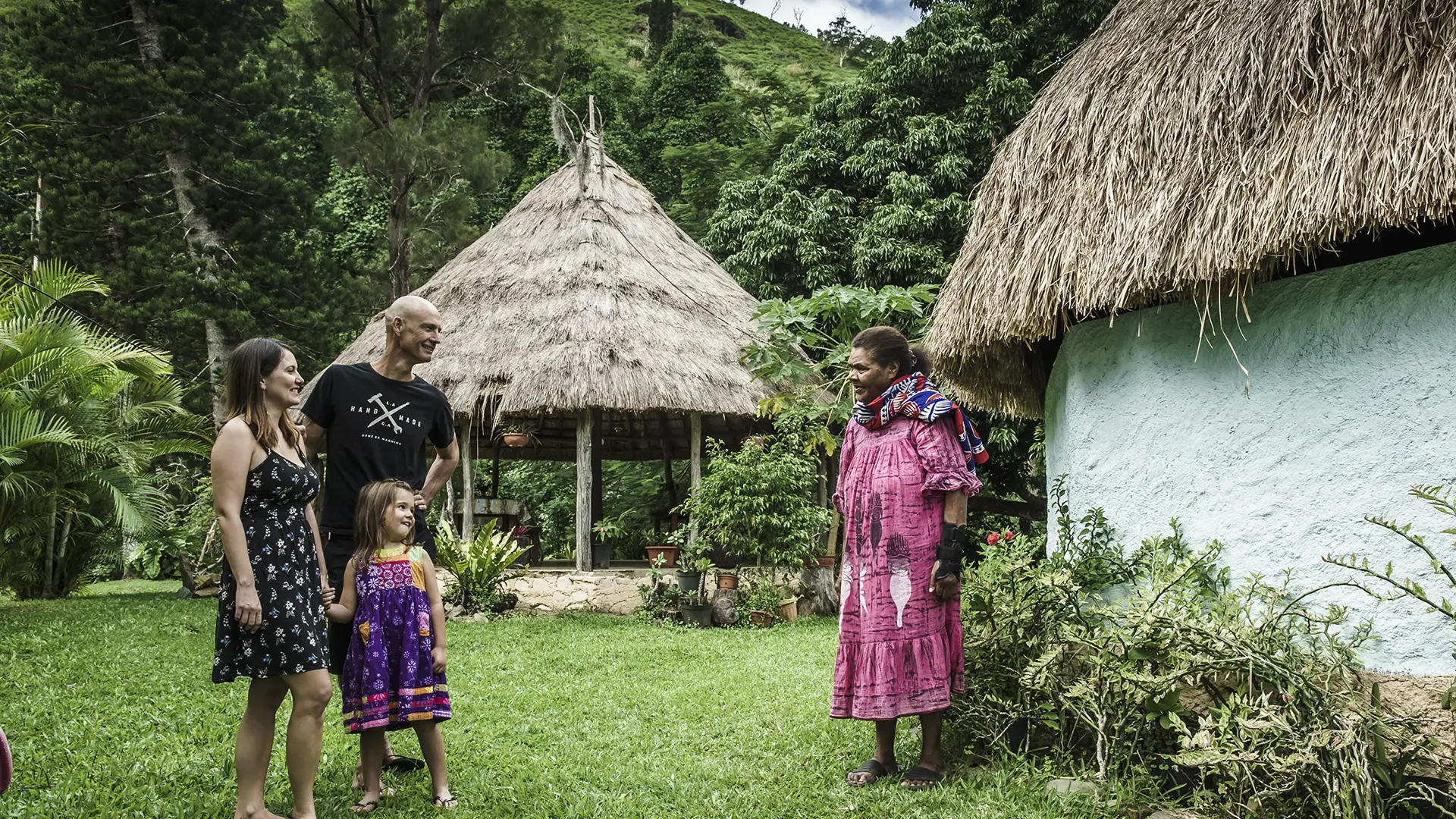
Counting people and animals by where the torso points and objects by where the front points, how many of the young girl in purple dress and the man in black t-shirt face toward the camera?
2

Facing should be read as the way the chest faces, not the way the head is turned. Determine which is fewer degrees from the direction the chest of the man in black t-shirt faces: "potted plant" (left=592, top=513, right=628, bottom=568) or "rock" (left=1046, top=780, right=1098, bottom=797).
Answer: the rock

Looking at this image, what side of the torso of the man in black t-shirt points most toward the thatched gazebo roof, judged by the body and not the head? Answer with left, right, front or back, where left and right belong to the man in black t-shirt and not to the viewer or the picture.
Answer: back

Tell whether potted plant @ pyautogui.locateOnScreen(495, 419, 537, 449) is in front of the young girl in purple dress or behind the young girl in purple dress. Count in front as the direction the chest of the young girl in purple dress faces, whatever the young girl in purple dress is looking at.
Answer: behind

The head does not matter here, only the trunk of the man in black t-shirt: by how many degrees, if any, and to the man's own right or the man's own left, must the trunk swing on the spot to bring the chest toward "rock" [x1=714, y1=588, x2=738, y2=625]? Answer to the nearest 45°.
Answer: approximately 135° to the man's own left

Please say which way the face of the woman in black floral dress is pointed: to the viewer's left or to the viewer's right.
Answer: to the viewer's right

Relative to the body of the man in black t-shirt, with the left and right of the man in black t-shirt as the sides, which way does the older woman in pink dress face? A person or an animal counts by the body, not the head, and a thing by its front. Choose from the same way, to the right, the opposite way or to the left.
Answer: to the right
